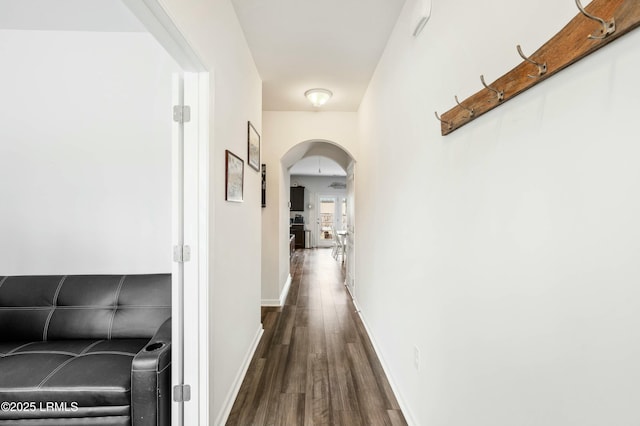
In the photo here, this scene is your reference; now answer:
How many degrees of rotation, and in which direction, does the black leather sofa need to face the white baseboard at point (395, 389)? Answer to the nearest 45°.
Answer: approximately 90° to its left

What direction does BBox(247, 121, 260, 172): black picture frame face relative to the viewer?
to the viewer's right

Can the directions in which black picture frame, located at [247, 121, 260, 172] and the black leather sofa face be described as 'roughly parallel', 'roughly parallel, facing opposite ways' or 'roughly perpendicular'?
roughly perpendicular

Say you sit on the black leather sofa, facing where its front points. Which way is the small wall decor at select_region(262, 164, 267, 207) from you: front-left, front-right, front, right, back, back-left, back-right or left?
back

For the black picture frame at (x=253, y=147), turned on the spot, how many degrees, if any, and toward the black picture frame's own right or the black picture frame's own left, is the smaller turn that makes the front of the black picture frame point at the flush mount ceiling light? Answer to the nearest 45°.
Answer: approximately 45° to the black picture frame's own left

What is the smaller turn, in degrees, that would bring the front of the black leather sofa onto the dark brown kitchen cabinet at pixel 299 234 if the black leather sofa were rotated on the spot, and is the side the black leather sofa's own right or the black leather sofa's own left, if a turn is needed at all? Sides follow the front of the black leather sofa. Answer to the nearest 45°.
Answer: approximately 180°

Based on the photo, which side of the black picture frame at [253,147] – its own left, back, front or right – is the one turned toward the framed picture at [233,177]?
right

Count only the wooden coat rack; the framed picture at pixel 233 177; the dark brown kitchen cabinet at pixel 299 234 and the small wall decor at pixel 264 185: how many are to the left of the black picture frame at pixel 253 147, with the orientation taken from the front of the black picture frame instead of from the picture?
2

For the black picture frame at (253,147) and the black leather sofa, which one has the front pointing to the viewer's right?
the black picture frame

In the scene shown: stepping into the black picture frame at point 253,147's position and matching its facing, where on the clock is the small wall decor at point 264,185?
The small wall decor is roughly at 9 o'clock from the black picture frame.
